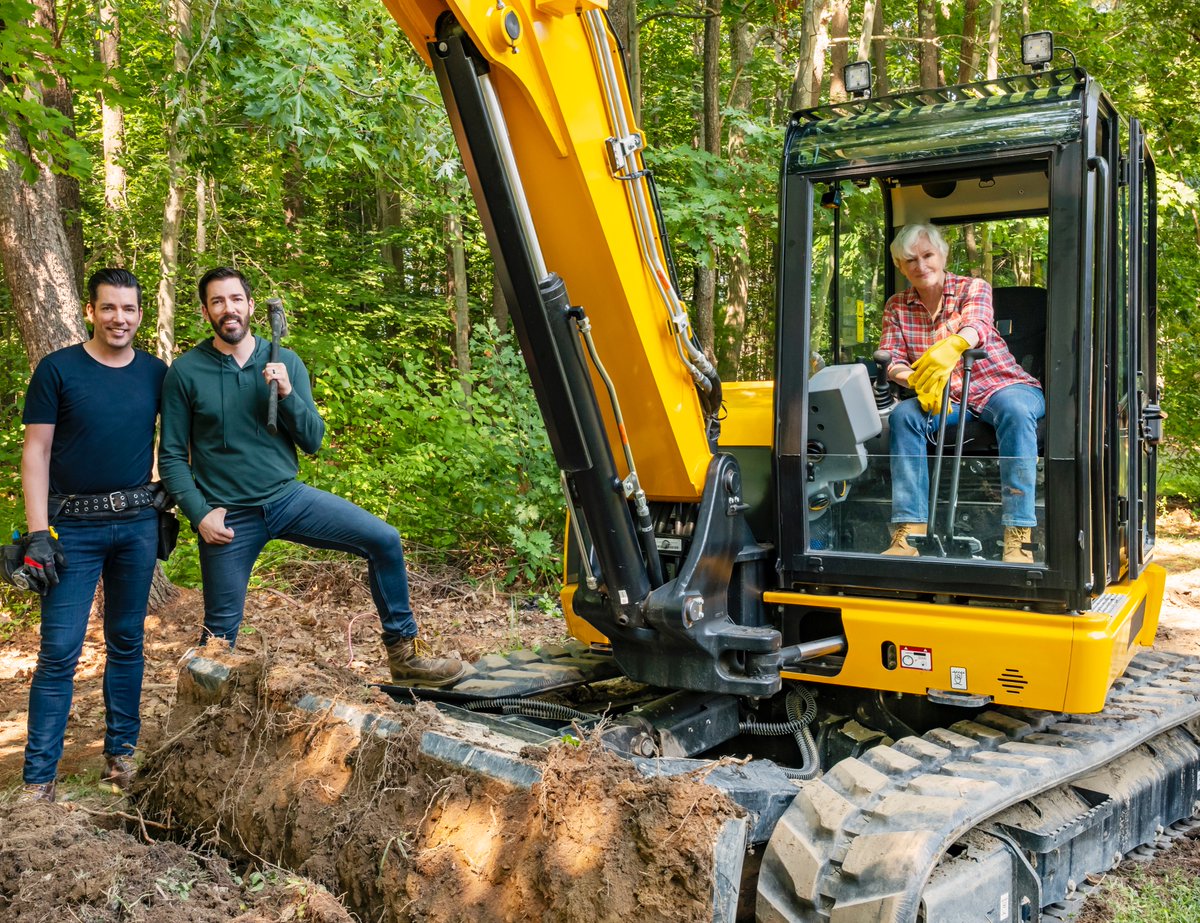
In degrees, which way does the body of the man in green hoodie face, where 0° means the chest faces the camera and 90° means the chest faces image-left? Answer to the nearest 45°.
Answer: approximately 0°

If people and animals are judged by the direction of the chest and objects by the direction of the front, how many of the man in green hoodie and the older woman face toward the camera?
2

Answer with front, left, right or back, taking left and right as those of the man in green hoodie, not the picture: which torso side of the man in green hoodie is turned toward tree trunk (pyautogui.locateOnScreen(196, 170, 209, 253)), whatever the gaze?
back

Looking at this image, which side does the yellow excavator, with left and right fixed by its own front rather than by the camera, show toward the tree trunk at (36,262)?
right

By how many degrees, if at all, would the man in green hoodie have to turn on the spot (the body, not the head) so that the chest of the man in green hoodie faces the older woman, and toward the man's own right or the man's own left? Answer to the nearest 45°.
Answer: approximately 45° to the man's own left

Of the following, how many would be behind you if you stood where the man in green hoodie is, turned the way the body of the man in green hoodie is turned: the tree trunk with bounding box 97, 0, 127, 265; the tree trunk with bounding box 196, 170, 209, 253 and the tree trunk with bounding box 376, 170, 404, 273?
3
